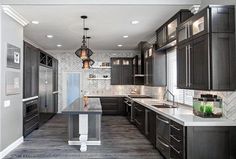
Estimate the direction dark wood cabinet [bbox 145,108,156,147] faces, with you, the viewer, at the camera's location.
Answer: facing to the left of the viewer

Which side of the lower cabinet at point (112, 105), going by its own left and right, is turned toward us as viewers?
front

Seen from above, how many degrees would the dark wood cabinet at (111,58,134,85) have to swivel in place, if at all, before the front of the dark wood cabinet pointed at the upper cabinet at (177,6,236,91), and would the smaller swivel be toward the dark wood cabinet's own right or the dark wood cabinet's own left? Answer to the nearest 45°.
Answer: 0° — it already faces it

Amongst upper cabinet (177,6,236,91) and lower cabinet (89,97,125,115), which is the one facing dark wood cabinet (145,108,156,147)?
the lower cabinet

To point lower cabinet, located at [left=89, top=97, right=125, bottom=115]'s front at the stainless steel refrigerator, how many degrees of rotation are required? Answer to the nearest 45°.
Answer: approximately 45° to its right

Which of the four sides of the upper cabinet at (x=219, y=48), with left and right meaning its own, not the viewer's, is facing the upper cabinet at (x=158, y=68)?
right

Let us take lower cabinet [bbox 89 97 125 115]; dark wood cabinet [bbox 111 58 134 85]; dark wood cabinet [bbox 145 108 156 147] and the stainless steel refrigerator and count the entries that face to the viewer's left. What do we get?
1

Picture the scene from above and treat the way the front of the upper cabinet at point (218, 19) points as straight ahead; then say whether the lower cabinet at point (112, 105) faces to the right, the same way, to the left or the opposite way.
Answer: to the left

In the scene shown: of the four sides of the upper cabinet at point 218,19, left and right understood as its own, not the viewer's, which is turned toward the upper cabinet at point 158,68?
right

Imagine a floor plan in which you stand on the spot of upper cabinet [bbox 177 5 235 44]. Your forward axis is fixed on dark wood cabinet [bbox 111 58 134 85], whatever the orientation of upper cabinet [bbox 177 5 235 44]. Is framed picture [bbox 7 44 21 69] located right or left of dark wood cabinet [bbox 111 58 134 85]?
left

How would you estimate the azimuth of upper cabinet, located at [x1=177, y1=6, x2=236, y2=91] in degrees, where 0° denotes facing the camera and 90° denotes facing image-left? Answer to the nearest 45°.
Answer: approximately 45°

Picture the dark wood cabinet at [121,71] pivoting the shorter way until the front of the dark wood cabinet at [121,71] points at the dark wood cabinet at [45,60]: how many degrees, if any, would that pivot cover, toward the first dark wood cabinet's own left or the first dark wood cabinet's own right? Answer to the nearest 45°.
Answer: approximately 45° to the first dark wood cabinet's own right

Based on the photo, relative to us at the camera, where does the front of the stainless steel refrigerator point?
facing the viewer and to the right of the viewer

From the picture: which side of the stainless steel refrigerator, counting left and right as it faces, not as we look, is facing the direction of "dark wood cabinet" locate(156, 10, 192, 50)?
front

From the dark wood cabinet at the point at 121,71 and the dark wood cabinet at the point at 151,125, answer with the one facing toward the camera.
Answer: the dark wood cabinet at the point at 121,71

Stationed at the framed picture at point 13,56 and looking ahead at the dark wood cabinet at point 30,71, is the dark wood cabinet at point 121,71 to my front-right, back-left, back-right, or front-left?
front-right
